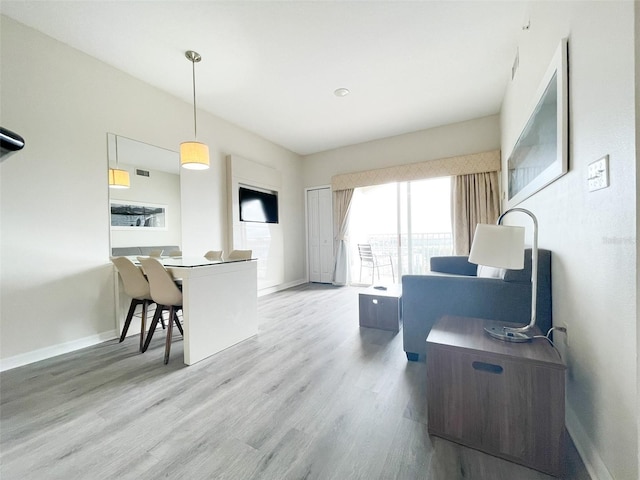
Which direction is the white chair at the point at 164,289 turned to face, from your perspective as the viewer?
facing away from the viewer and to the right of the viewer

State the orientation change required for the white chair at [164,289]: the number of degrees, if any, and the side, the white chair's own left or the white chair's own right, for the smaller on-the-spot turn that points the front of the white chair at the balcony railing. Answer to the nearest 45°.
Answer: approximately 45° to the white chair's own right

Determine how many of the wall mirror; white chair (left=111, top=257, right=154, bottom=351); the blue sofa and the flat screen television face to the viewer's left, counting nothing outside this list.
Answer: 1

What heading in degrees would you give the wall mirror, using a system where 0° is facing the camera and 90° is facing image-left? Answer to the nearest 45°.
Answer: approximately 315°

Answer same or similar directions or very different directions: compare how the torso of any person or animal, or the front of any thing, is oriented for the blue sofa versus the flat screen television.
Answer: very different directions

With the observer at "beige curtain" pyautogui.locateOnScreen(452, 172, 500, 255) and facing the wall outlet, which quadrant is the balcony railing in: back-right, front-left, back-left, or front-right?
back-right

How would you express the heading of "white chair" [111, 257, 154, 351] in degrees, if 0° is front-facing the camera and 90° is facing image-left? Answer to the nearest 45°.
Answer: approximately 225°

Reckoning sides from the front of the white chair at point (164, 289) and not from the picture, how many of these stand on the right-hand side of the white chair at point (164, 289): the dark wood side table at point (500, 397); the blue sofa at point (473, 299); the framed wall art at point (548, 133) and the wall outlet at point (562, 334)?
4

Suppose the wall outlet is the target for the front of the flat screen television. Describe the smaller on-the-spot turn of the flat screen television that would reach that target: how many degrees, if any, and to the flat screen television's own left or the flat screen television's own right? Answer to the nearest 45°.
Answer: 0° — it already faces it

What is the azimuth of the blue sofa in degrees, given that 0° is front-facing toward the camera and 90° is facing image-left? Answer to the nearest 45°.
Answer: approximately 90°

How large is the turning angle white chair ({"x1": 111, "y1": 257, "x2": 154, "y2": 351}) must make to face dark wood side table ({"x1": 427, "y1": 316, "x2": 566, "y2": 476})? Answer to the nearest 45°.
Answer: approximately 90° to its right

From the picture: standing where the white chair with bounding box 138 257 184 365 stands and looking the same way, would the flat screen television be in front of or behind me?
in front

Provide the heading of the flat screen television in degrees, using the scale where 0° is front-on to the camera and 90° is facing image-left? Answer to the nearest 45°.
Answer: approximately 315°

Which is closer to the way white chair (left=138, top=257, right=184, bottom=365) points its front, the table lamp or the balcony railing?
the balcony railing
